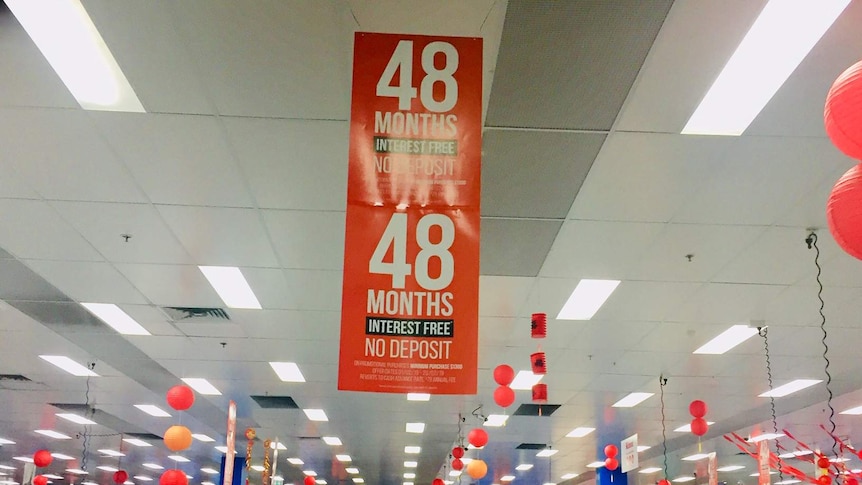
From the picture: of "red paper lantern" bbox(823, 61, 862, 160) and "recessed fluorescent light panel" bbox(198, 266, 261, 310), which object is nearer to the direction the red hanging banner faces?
the red paper lantern

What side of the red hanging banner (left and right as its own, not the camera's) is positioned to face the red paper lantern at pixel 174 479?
back

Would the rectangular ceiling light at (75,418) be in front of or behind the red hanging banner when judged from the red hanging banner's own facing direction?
behind

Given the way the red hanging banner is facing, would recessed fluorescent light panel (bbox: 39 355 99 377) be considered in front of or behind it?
behind

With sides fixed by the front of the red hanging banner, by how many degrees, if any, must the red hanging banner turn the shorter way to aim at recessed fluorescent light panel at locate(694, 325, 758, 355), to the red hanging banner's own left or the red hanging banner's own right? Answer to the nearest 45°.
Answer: approximately 135° to the red hanging banner's own left

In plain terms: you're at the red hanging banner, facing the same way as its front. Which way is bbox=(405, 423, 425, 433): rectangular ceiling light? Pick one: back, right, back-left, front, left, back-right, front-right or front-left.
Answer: back

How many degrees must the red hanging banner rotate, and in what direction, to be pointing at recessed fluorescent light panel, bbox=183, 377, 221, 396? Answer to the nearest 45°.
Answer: approximately 180°

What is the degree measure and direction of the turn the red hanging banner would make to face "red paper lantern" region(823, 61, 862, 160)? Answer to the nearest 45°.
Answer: approximately 45° to its left

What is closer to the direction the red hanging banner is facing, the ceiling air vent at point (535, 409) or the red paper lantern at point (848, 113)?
the red paper lantern

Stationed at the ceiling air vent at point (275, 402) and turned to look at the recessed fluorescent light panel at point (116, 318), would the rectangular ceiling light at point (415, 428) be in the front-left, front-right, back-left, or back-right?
back-left

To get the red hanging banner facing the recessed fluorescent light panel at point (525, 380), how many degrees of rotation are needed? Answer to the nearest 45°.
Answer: approximately 180°

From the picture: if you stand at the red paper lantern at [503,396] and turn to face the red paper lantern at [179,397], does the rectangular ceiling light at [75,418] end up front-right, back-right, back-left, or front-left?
front-right

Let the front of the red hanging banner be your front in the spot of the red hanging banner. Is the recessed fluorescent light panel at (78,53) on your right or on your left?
on your right

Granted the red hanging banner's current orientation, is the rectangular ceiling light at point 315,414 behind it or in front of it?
behind

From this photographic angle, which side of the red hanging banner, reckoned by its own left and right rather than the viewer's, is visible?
front

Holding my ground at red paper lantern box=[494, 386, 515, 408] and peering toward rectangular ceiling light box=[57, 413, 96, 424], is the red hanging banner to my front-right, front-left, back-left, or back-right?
back-left

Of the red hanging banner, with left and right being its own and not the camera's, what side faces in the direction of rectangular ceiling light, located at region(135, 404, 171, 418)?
back
